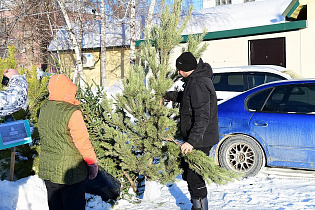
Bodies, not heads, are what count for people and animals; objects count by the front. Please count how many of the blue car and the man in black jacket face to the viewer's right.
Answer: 1

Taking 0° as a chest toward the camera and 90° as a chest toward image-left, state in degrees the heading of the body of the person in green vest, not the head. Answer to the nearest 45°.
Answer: approximately 225°

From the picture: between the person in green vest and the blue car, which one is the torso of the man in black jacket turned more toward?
the person in green vest

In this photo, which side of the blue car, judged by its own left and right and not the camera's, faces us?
right

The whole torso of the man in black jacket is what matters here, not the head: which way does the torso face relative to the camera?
to the viewer's left

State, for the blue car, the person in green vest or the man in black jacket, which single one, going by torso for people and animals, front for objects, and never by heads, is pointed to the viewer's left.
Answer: the man in black jacket

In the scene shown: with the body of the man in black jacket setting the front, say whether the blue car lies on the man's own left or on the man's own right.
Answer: on the man's own right

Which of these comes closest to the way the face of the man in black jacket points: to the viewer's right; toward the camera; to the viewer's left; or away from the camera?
to the viewer's left

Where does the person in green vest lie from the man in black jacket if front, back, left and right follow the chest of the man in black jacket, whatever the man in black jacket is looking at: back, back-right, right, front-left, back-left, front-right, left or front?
front-left

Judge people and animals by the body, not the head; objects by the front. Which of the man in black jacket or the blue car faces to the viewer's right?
the blue car

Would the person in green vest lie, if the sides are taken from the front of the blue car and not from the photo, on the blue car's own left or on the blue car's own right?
on the blue car's own right
